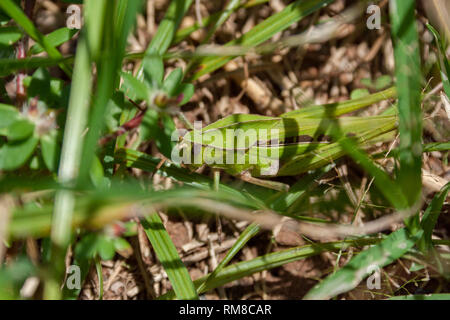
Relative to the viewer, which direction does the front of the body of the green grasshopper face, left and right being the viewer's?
facing to the left of the viewer
